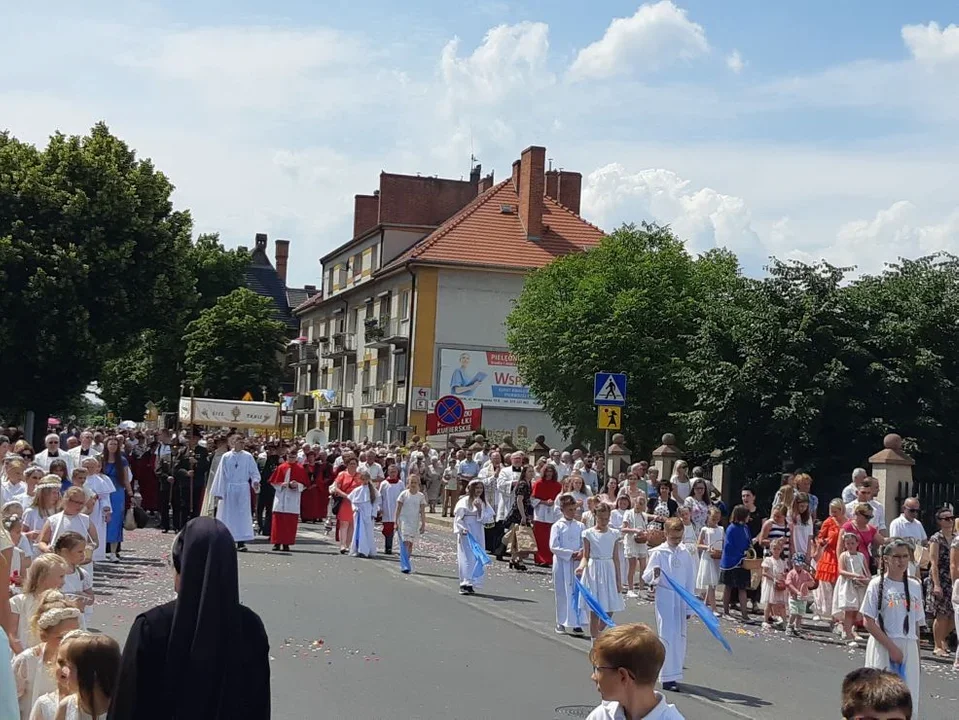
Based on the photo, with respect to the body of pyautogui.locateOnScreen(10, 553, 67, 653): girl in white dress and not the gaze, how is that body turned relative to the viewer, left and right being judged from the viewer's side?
facing to the right of the viewer

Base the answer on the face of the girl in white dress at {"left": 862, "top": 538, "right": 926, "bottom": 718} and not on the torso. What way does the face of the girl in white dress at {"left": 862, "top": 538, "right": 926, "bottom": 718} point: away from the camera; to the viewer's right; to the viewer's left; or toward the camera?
toward the camera

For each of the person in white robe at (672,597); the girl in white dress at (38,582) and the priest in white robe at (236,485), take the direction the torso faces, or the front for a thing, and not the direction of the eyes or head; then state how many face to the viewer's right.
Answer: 1

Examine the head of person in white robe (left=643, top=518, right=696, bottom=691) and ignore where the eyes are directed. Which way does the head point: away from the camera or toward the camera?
toward the camera

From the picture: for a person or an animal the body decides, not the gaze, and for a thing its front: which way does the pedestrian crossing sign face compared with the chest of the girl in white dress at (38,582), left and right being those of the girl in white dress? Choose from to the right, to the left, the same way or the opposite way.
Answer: to the right

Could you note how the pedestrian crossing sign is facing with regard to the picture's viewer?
facing the viewer

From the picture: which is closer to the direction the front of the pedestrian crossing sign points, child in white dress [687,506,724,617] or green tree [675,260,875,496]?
the child in white dress

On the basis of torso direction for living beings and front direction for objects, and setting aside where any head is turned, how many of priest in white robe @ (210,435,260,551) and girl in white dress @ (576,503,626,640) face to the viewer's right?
0

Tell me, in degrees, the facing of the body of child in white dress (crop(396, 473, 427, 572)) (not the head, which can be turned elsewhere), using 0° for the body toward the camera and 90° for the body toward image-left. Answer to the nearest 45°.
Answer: approximately 0°

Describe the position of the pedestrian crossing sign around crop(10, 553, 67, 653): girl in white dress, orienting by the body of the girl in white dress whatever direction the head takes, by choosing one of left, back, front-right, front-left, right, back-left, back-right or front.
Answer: front-left

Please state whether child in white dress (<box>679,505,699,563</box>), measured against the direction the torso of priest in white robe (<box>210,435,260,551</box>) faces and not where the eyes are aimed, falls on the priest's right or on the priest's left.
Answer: on the priest's left

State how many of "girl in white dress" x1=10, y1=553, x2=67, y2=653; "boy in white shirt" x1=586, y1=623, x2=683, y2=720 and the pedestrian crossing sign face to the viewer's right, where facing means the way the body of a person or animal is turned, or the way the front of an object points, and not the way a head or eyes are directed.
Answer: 1

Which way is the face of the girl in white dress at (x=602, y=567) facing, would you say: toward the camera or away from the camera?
toward the camera
